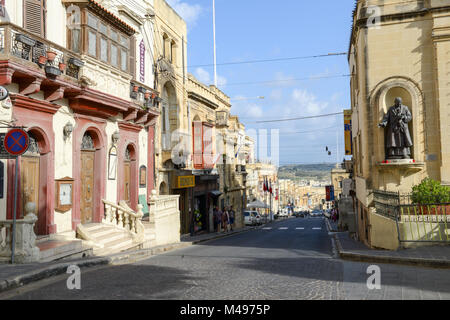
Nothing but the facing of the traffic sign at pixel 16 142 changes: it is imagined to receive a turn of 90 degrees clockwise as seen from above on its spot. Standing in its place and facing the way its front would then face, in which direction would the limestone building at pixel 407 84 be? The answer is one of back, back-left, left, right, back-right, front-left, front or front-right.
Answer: back

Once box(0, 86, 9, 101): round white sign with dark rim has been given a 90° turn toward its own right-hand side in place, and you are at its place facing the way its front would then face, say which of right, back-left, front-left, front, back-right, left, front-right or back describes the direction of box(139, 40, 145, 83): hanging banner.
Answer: back-right

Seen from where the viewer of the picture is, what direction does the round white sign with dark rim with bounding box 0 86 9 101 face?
facing the viewer

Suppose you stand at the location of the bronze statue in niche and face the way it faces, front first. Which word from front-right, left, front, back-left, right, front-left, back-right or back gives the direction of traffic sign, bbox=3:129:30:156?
front-right

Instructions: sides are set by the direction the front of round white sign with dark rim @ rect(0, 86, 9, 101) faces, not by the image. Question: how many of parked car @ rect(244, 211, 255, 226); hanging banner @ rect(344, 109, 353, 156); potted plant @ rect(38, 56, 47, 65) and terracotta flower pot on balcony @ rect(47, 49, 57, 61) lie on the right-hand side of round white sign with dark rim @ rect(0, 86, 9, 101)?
0

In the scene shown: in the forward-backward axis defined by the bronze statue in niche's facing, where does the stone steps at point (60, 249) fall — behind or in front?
in front

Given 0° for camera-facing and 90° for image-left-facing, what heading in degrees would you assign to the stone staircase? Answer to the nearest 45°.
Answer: approximately 315°

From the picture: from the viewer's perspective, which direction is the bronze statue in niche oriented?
toward the camera

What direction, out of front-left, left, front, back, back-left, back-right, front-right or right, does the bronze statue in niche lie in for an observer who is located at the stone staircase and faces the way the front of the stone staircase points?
front-left

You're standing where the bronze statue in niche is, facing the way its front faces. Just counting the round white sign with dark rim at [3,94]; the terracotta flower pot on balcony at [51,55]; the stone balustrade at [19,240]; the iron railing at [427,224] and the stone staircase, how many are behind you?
0

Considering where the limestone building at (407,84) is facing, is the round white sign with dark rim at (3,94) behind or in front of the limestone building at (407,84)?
in front

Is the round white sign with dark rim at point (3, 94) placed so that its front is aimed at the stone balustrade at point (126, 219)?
no

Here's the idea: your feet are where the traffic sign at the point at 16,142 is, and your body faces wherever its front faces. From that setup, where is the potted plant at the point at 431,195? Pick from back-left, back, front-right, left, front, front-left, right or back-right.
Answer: left

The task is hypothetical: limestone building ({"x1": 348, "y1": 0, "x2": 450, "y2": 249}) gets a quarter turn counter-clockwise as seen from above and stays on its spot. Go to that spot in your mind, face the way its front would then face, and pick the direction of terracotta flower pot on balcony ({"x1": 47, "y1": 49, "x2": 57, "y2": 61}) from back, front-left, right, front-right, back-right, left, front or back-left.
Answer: back-right

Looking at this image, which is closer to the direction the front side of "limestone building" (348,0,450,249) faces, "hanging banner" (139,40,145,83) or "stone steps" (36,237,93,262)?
the stone steps

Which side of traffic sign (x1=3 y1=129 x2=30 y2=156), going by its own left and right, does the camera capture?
front
